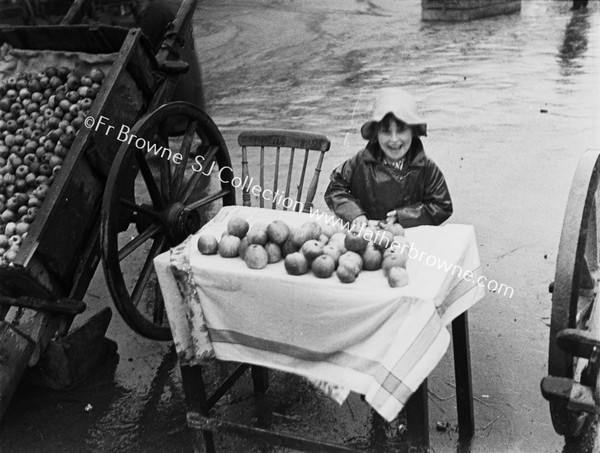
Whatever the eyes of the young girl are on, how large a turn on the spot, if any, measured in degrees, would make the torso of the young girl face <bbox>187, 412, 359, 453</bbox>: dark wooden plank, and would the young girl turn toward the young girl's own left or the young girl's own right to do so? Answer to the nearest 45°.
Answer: approximately 45° to the young girl's own right

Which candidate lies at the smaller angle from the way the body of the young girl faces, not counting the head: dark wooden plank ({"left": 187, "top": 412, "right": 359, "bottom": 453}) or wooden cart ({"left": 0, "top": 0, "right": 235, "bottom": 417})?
the dark wooden plank

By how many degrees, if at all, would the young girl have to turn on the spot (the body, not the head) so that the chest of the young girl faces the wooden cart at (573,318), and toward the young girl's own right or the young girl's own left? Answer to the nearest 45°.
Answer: approximately 45° to the young girl's own left

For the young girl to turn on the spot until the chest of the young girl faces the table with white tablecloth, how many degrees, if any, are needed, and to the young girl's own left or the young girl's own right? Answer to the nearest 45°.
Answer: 0° — they already face it

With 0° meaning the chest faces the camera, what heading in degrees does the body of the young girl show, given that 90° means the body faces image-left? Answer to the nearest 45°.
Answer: approximately 0°

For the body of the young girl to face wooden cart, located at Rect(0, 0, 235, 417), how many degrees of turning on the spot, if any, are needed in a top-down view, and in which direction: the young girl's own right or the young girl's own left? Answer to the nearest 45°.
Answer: approximately 90° to the young girl's own right
